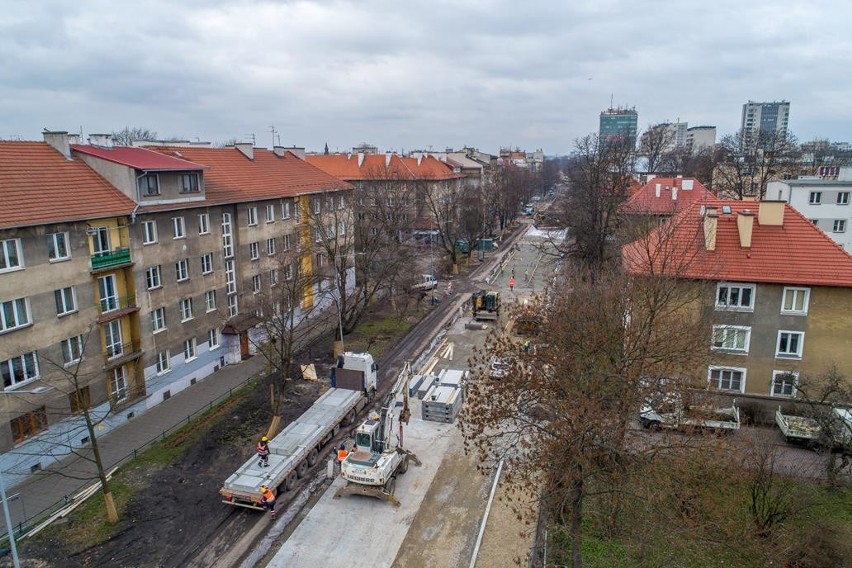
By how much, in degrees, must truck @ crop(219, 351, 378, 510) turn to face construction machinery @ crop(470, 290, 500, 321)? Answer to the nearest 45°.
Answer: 0° — it already faces it

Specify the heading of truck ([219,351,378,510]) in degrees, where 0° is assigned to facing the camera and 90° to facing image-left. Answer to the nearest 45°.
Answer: approximately 225°

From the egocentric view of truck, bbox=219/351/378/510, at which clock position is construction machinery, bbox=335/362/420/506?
The construction machinery is roughly at 3 o'clock from the truck.

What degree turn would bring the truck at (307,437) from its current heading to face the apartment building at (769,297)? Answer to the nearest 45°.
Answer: approximately 45° to its right

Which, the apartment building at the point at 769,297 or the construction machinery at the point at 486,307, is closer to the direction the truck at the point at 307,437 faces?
the construction machinery

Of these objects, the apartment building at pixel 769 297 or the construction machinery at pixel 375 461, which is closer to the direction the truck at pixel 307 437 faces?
the apartment building

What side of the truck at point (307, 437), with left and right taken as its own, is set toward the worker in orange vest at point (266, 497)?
back

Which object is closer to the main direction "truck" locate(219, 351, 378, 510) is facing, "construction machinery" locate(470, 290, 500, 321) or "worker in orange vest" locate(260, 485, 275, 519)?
the construction machinery
